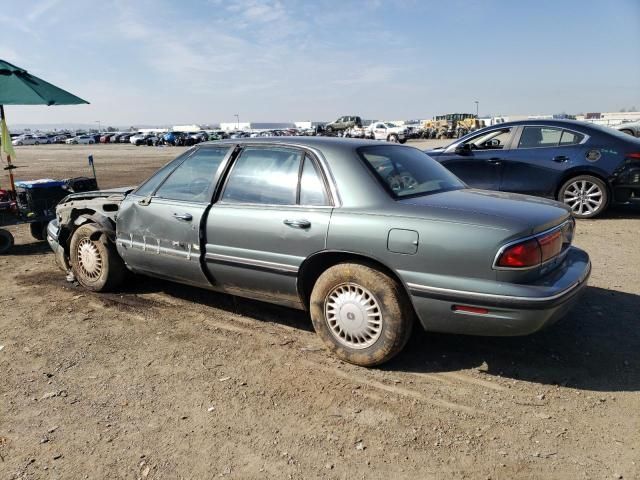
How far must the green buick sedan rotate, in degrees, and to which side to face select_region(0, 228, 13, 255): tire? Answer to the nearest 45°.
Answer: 0° — it already faces it

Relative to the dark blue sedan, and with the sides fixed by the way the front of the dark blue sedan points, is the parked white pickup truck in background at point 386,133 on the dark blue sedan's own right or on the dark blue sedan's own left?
on the dark blue sedan's own right

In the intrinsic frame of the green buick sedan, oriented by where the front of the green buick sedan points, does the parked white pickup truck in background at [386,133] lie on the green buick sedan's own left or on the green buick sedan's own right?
on the green buick sedan's own right

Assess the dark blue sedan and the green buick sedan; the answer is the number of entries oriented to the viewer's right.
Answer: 0

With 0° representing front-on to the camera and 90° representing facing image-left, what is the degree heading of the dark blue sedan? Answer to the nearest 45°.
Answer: approximately 90°

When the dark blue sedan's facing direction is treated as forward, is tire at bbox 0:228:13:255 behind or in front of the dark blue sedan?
in front

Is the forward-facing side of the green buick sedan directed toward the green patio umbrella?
yes

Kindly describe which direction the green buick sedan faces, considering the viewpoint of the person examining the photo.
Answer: facing away from the viewer and to the left of the viewer
